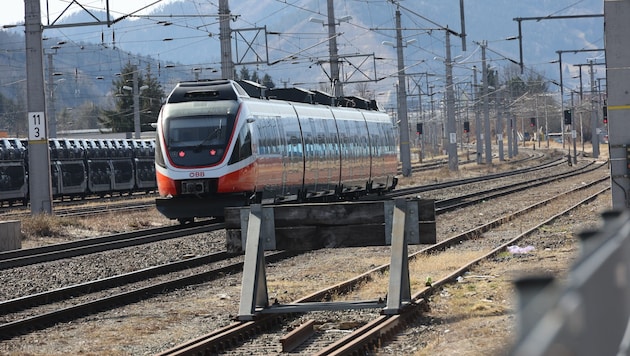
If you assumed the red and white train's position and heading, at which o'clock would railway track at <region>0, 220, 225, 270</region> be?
The railway track is roughly at 12 o'clock from the red and white train.

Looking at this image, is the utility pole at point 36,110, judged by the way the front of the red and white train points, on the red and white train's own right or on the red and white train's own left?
on the red and white train's own right

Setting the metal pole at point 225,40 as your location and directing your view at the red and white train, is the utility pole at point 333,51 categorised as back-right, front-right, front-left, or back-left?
back-left

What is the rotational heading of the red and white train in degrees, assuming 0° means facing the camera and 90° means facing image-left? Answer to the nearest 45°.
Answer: approximately 45°

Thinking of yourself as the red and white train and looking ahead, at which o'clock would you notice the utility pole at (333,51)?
The utility pole is roughly at 5 o'clock from the red and white train.

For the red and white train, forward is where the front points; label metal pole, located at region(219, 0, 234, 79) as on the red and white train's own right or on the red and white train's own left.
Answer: on the red and white train's own right

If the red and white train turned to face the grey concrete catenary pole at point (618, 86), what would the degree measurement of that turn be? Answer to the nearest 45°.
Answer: approximately 90° to its left

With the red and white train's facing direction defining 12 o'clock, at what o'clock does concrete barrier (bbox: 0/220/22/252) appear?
The concrete barrier is roughly at 1 o'clock from the red and white train.

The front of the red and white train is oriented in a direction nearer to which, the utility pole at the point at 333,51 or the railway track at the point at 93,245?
the railway track
